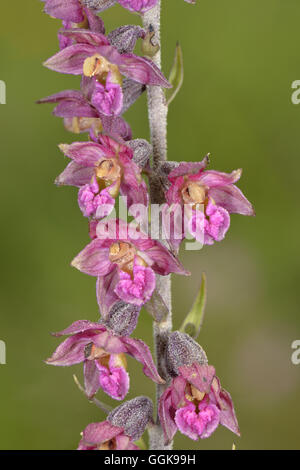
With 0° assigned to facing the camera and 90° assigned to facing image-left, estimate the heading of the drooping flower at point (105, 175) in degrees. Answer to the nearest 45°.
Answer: approximately 0°
